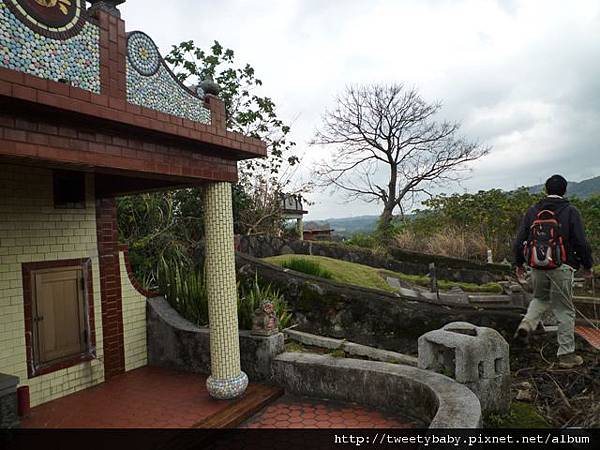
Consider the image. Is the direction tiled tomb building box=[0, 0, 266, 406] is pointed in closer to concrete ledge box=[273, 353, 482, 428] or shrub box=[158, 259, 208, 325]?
the concrete ledge

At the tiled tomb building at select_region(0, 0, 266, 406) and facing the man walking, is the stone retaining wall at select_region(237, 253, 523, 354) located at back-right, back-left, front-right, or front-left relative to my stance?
front-left

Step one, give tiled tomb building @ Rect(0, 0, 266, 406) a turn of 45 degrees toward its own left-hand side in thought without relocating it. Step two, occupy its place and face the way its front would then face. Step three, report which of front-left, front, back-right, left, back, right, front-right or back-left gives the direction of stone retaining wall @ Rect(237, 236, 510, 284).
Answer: front-left

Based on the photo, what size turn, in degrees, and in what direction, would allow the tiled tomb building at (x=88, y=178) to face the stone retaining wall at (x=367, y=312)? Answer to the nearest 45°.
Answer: approximately 45° to its left

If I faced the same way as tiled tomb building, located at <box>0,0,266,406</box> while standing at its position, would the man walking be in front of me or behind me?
in front

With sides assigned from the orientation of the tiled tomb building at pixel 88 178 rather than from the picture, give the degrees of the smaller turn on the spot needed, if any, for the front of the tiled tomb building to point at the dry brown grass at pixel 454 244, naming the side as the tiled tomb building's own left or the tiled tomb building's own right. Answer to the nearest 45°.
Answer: approximately 90° to the tiled tomb building's own left

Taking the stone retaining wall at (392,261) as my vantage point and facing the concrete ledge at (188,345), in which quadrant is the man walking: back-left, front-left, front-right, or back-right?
front-left

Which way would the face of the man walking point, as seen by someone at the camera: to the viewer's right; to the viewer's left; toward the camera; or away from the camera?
away from the camera

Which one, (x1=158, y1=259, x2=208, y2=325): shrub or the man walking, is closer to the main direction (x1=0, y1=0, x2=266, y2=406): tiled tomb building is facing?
the man walking

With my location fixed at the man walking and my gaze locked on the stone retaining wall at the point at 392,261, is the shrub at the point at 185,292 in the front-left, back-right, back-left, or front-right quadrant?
front-left
